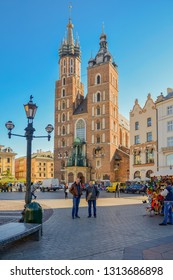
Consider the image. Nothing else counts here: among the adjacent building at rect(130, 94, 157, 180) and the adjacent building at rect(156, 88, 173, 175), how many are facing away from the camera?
0

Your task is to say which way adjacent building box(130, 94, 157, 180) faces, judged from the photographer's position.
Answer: facing the viewer and to the left of the viewer

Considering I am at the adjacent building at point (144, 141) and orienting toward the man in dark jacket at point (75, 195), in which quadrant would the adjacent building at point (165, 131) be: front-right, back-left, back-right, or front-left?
front-left

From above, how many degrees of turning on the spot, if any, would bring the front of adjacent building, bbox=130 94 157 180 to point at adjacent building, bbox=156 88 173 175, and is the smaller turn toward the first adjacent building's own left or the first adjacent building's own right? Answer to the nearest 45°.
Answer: approximately 90° to the first adjacent building's own left

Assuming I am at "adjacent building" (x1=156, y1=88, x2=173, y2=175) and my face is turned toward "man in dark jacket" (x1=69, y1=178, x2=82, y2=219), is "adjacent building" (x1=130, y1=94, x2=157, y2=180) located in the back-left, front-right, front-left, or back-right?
back-right

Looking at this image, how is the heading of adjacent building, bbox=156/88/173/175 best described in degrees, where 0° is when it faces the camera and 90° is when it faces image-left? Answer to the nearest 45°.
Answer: approximately 45°

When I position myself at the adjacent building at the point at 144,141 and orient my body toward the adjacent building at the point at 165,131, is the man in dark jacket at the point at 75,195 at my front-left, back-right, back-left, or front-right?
front-right

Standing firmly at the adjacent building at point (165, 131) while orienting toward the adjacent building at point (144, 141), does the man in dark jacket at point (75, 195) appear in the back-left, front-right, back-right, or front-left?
back-left

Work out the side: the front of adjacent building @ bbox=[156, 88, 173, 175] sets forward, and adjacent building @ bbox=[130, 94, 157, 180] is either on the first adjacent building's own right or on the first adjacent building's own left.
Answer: on the first adjacent building's own right

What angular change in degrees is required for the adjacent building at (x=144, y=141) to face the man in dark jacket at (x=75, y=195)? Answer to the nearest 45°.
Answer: approximately 45° to its left
